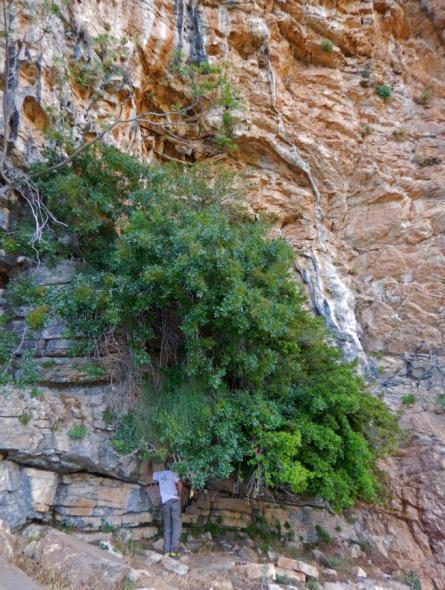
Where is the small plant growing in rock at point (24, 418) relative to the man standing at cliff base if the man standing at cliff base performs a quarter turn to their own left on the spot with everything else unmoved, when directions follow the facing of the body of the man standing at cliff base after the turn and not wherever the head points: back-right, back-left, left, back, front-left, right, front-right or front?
front

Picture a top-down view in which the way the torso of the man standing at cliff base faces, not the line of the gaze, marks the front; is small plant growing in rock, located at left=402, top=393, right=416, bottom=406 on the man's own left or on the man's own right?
on the man's own right

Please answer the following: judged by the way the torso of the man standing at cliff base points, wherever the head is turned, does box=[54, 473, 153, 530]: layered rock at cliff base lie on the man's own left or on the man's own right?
on the man's own left

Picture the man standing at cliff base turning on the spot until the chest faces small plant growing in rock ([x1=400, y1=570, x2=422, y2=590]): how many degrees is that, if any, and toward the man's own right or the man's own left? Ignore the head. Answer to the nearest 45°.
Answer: approximately 90° to the man's own right

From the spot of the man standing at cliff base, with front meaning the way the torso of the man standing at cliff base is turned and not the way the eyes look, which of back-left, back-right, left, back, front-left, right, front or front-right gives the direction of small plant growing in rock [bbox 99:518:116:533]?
left

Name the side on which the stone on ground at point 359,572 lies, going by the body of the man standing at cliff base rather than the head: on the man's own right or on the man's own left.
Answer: on the man's own right

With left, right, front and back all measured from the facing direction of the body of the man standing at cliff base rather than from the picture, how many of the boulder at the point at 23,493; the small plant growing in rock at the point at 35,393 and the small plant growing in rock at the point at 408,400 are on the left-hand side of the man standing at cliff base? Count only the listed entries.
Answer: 2

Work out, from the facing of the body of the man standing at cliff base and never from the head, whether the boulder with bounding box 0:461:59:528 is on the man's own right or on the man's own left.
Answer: on the man's own left

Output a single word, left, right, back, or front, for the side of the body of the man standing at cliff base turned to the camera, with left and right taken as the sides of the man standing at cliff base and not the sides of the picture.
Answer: back
